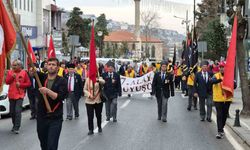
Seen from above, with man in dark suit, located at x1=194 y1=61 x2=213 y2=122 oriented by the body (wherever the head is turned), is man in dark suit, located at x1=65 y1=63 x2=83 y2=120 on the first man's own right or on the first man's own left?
on the first man's own right

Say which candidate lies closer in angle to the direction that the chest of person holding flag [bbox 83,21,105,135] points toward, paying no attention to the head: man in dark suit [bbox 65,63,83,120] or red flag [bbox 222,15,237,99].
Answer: the red flag

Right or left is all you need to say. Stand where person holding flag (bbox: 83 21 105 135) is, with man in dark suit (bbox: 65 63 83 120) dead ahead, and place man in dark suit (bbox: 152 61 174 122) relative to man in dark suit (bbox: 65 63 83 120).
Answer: right

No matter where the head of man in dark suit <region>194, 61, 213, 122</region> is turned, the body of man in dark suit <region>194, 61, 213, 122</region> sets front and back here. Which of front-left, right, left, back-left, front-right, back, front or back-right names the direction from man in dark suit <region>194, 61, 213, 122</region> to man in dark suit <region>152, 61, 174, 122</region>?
right

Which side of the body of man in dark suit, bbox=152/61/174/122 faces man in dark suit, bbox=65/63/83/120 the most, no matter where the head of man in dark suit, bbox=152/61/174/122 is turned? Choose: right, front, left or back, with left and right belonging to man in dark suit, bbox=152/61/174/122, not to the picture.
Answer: right

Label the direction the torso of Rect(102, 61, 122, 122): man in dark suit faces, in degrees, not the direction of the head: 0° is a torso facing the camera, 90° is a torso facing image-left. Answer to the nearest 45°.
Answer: approximately 0°
